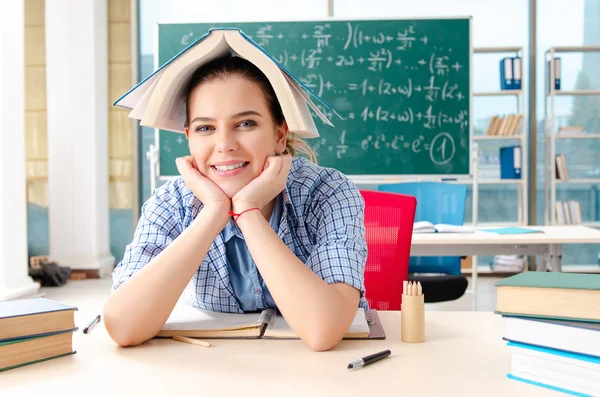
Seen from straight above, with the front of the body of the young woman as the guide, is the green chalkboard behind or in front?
behind

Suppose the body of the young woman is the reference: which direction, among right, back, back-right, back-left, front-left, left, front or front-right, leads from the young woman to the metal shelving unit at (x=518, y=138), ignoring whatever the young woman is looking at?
back-left

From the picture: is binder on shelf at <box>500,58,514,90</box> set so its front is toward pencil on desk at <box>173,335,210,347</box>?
yes

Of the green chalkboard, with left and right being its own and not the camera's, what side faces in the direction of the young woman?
front

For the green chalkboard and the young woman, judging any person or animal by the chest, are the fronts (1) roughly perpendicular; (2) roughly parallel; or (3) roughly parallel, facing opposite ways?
roughly parallel

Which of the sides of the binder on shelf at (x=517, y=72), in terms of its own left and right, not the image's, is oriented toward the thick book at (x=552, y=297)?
front

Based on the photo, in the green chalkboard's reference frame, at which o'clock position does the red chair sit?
The red chair is roughly at 12 o'clock from the green chalkboard.

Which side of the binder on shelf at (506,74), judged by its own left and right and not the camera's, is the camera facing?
front

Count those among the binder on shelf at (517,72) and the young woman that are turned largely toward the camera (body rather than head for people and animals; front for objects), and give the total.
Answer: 2

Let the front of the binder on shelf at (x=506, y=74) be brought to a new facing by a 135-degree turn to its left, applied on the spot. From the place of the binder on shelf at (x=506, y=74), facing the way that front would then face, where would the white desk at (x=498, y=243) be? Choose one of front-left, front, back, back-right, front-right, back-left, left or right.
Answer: back-right

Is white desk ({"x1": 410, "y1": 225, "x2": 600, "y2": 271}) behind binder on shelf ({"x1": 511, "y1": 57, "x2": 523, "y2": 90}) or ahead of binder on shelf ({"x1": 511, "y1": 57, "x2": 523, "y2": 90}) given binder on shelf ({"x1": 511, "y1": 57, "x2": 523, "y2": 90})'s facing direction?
ahead

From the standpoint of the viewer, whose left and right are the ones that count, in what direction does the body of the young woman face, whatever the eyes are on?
facing the viewer

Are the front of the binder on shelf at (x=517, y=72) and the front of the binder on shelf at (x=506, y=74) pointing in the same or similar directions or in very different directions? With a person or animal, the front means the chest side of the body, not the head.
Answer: same or similar directions

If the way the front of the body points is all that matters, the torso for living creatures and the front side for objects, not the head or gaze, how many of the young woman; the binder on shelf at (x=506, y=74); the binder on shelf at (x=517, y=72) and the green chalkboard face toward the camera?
4

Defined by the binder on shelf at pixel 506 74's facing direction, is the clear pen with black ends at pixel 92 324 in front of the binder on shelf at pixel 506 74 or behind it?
in front

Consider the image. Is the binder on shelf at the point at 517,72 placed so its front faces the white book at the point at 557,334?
yes

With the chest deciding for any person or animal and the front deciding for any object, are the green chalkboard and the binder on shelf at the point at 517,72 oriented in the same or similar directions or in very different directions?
same or similar directions
